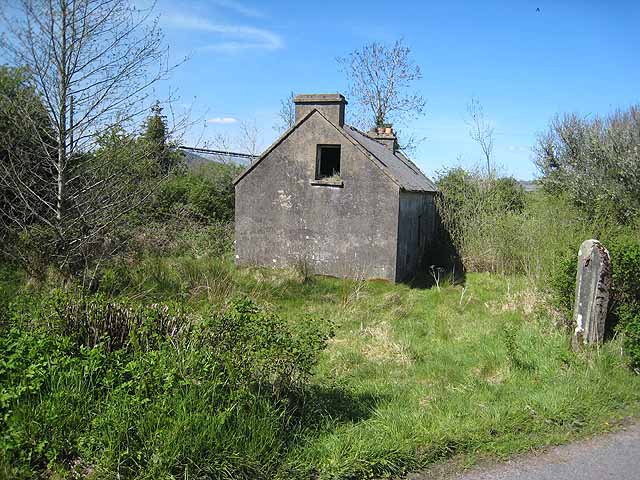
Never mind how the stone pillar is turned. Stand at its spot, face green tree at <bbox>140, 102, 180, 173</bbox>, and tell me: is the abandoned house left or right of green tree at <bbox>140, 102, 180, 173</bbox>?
right
